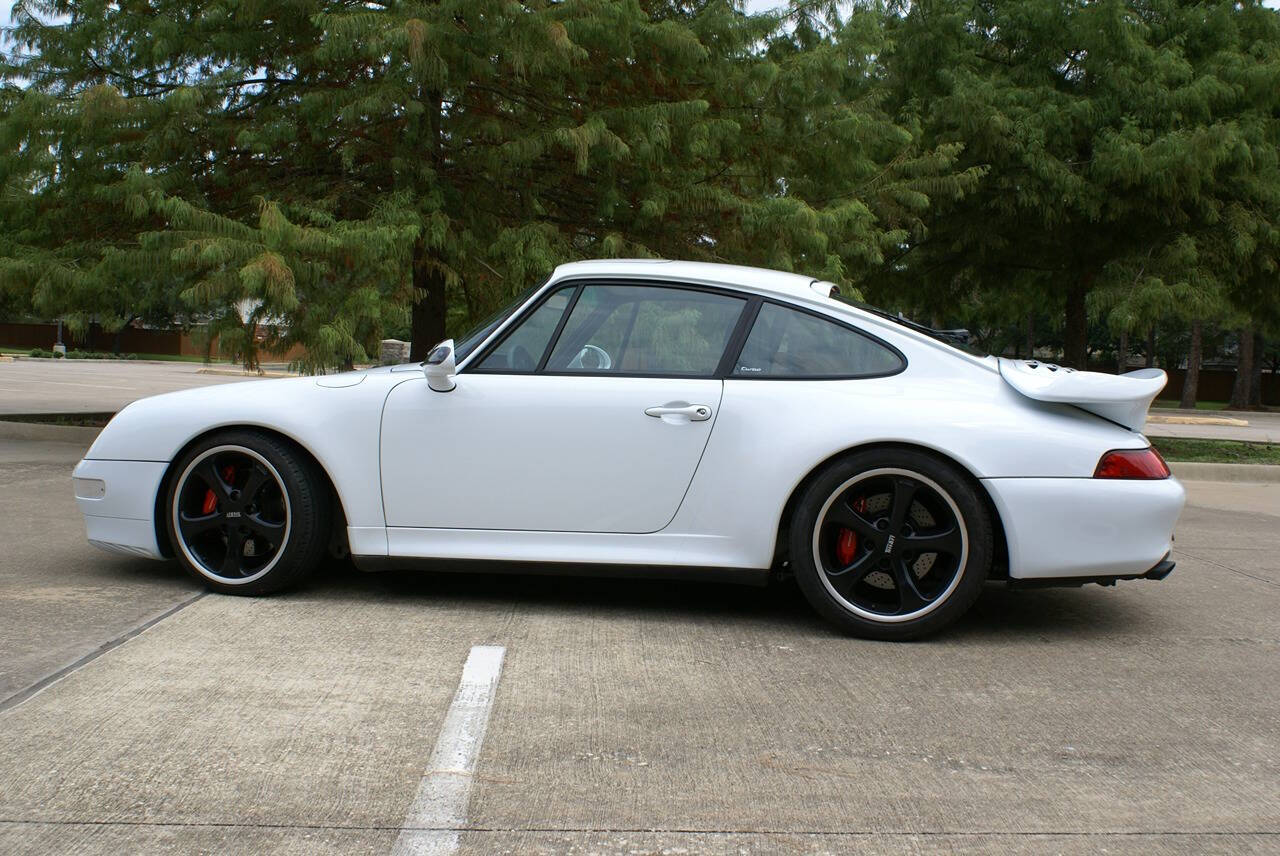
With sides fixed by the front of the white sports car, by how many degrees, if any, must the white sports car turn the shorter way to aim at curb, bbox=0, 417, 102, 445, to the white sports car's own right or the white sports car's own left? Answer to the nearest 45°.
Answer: approximately 45° to the white sports car's own right

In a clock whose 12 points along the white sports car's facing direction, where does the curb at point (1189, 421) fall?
The curb is roughly at 4 o'clock from the white sports car.

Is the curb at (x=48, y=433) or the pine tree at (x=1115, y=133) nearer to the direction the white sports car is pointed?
the curb

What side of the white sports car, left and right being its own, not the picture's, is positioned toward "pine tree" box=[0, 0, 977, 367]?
right

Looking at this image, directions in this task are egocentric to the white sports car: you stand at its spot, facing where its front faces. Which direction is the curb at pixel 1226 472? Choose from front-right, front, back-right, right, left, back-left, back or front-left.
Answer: back-right

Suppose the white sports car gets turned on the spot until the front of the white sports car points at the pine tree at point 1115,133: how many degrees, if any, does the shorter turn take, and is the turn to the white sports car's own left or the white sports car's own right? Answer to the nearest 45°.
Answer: approximately 135° to the white sports car's own right

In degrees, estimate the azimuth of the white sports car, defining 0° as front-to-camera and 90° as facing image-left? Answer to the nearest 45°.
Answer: approximately 90°

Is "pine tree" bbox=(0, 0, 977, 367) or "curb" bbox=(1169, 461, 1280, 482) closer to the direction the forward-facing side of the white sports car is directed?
the pine tree
